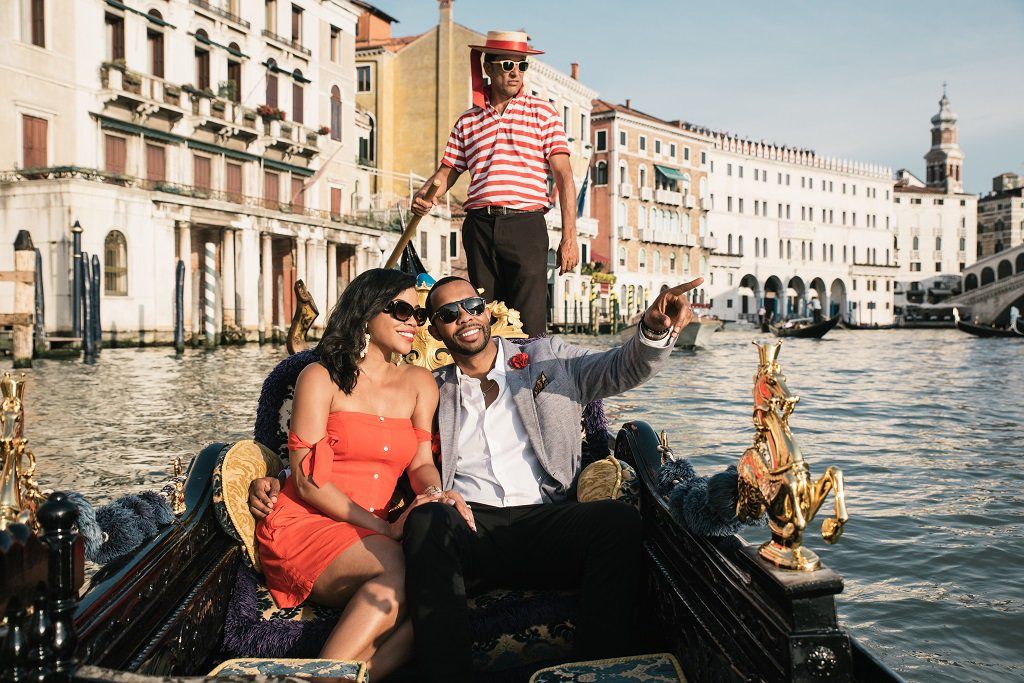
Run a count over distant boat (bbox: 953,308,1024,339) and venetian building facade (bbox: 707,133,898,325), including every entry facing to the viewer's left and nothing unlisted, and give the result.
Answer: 1

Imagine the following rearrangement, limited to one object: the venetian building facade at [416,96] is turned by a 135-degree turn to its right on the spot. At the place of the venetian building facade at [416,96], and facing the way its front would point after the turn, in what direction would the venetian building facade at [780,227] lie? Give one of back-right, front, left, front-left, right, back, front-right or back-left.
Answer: back-right

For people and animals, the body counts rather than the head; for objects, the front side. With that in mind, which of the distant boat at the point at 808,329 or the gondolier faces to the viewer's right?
the distant boat

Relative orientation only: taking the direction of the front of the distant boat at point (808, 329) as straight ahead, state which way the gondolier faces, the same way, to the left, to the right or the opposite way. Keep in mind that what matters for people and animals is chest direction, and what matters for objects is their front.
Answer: to the right
